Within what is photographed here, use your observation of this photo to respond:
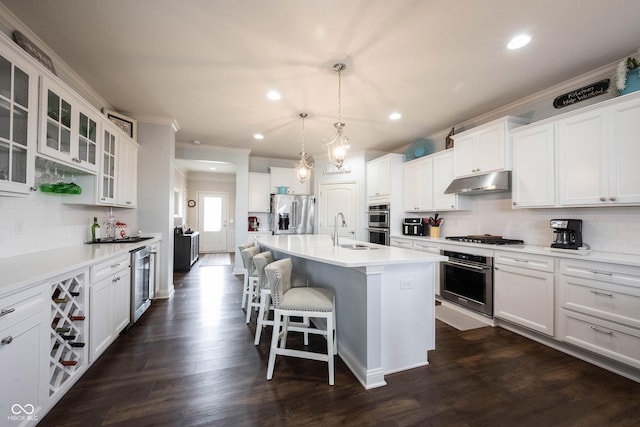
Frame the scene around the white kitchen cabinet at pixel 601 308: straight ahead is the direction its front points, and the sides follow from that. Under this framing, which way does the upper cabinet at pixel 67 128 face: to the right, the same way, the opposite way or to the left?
the opposite way

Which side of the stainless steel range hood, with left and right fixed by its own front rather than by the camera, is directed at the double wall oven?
right

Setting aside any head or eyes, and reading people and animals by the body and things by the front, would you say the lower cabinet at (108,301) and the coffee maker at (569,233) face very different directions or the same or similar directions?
very different directions

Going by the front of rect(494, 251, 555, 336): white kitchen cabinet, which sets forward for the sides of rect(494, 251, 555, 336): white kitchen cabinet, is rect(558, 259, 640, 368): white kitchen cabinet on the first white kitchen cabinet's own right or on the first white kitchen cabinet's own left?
on the first white kitchen cabinet's own left

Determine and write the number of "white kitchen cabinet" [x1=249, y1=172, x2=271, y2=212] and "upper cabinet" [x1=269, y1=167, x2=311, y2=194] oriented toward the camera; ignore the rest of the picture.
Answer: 2

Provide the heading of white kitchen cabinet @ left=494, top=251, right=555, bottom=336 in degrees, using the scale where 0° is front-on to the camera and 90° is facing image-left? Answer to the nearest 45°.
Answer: approximately 45°

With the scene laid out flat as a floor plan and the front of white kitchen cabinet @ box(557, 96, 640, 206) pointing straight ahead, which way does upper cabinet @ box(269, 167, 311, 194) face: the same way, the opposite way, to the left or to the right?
to the left

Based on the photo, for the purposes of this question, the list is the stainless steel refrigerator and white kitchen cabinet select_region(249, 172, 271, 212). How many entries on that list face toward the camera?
2
